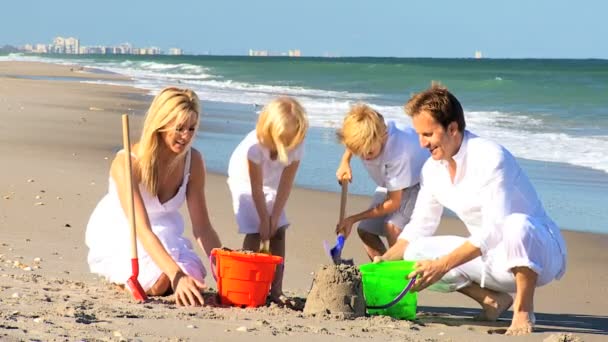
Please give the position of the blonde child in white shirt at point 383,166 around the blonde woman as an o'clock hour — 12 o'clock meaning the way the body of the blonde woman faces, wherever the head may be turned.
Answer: The blonde child in white shirt is roughly at 10 o'clock from the blonde woman.

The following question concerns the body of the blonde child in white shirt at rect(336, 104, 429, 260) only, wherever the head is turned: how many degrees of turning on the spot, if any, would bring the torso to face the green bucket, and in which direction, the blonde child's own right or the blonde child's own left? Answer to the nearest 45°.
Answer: approximately 45° to the blonde child's own left

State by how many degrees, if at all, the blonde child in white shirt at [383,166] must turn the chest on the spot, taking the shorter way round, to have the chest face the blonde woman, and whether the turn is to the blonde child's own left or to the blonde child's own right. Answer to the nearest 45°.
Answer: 0° — they already face them

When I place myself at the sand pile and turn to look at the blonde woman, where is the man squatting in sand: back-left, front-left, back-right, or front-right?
back-right

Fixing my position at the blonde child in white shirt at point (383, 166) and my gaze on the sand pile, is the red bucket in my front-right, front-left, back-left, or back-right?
front-right

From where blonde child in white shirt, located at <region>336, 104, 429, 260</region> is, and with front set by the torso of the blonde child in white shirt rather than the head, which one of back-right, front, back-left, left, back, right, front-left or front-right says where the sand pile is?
front-left

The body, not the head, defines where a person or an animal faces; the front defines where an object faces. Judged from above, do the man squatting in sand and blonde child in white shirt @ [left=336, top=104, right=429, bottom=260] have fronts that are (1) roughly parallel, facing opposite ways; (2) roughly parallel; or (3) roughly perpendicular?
roughly parallel

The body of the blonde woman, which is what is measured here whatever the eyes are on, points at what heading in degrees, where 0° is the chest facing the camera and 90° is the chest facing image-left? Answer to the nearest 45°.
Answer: approximately 315°

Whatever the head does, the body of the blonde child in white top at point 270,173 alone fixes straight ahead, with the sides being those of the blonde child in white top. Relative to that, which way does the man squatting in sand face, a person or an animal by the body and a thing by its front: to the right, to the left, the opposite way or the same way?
to the right

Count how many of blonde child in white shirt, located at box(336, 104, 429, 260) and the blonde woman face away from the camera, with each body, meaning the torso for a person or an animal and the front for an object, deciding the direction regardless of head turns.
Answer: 0

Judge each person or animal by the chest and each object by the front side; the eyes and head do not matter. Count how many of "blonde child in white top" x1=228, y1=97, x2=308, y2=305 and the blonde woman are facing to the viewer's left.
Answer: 0

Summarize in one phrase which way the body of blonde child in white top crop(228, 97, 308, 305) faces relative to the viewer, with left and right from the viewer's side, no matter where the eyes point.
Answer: facing the viewer and to the right of the viewer

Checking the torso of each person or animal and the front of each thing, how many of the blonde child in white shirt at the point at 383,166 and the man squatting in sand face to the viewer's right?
0

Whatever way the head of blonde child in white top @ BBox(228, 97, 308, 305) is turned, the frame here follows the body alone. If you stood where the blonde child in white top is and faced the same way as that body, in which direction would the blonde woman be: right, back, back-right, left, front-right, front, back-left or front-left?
right

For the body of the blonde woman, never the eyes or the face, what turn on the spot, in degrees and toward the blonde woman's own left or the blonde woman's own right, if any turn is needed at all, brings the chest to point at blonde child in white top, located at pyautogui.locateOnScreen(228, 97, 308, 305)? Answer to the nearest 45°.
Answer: approximately 90° to the blonde woman's own left
